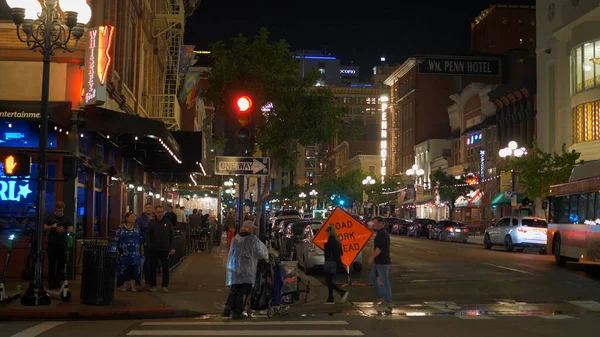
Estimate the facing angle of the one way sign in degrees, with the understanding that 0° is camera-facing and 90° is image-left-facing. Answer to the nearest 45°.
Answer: approximately 0°

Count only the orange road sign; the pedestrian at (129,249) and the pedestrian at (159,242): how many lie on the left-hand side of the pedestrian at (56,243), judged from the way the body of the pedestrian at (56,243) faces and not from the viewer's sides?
3

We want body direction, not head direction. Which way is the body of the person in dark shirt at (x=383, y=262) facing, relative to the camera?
to the viewer's left

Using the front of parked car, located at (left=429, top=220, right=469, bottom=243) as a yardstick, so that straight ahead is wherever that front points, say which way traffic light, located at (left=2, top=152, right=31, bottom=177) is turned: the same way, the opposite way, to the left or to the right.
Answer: the opposite way

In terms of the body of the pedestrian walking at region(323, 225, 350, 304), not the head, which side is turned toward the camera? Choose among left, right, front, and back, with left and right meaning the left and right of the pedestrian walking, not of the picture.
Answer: left

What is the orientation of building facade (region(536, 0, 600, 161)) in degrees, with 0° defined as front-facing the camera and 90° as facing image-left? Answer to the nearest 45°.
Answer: approximately 45°

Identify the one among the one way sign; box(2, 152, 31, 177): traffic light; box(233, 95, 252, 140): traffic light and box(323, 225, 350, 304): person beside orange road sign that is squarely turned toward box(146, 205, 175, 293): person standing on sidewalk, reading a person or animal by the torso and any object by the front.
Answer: box(323, 225, 350, 304): person beside orange road sign

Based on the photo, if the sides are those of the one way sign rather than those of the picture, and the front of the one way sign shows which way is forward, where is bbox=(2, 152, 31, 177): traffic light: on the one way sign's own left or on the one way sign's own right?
on the one way sign's own right

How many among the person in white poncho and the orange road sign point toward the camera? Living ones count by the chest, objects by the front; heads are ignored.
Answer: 1
